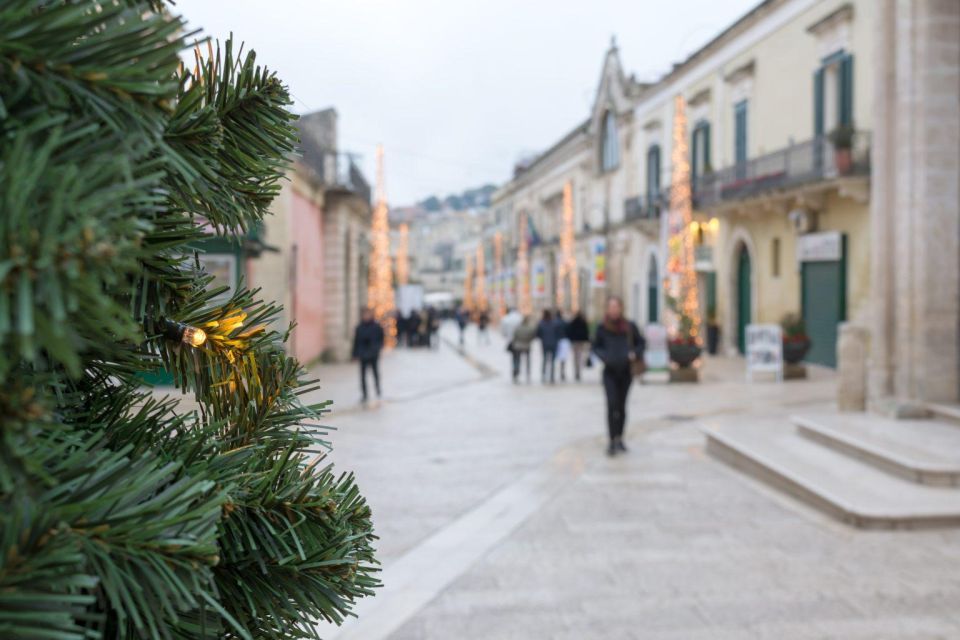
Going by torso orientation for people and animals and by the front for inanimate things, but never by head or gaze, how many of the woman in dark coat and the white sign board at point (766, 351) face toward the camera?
2

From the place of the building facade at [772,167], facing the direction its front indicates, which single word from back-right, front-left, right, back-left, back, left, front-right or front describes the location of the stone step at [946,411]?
front-left

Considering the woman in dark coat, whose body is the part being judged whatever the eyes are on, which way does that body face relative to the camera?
toward the camera

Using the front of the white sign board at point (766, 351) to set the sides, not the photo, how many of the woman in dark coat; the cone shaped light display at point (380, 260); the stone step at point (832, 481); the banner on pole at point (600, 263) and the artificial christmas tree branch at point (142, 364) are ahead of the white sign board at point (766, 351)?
3

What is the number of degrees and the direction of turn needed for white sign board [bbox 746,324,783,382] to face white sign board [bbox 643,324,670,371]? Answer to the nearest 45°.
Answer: approximately 90° to its right

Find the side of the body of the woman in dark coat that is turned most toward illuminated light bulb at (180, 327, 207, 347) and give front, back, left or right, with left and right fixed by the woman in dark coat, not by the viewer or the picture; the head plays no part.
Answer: front

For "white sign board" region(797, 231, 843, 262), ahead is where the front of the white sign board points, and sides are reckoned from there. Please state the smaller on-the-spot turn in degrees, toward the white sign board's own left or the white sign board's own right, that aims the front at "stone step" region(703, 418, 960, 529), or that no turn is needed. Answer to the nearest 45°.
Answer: approximately 45° to the white sign board's own left

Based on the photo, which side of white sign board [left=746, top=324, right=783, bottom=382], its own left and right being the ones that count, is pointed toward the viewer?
front

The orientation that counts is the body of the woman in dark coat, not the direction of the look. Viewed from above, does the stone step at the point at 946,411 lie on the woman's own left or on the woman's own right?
on the woman's own left

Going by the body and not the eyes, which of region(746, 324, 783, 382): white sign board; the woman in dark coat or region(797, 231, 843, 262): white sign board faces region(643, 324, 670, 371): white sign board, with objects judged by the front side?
region(797, 231, 843, 262): white sign board

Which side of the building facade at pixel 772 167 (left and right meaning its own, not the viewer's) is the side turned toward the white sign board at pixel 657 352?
front

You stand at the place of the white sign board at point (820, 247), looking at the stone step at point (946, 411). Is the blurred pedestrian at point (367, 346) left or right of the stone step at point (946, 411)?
right

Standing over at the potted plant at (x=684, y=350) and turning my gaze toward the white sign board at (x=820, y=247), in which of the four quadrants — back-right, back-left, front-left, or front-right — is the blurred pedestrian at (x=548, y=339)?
back-left

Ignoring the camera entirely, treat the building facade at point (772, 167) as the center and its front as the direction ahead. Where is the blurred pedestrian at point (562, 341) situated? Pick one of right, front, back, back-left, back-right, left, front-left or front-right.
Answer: front

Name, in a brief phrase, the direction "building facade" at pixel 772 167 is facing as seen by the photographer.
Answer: facing the viewer and to the left of the viewer

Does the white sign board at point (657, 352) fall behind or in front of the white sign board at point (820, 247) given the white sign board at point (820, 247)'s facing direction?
in front
